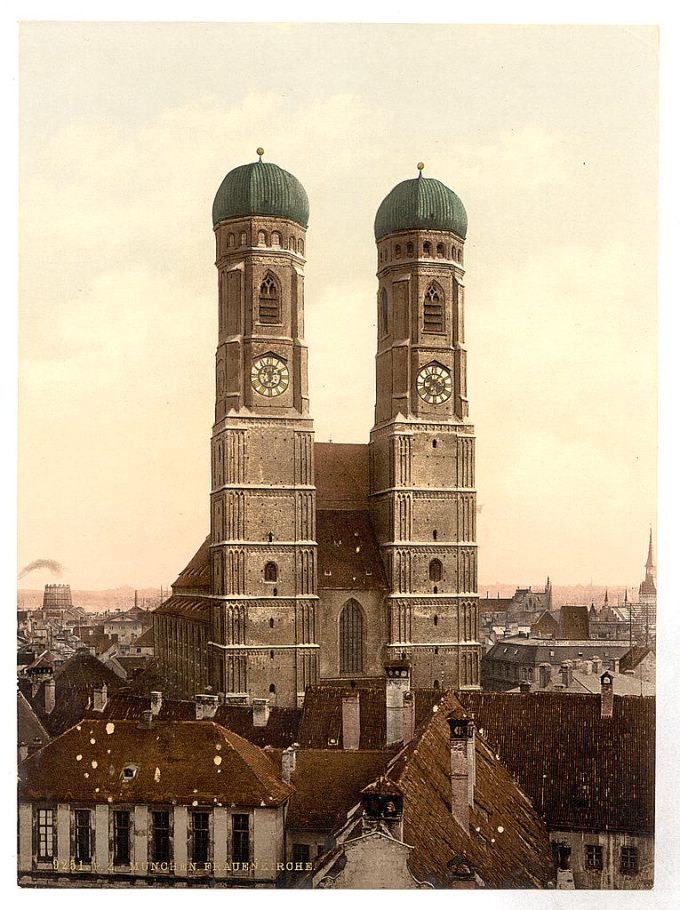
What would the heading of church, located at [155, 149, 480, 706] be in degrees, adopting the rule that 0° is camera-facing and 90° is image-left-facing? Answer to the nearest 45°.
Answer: approximately 0°
